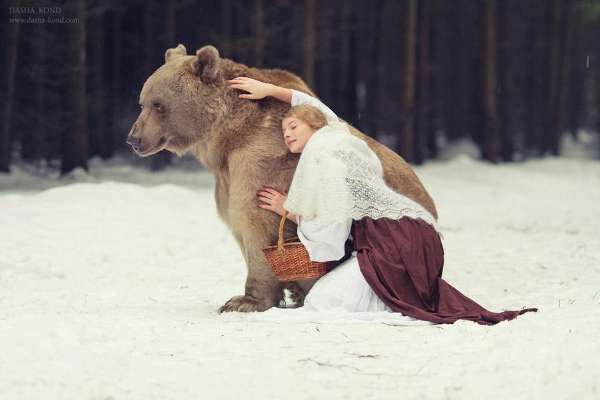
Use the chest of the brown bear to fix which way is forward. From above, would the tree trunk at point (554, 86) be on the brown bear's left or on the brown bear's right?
on the brown bear's right

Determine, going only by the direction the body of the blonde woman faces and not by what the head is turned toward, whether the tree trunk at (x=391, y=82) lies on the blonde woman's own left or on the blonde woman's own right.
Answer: on the blonde woman's own right

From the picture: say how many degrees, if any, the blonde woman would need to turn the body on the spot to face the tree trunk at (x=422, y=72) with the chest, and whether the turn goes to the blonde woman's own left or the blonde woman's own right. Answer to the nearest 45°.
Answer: approximately 90° to the blonde woman's own right

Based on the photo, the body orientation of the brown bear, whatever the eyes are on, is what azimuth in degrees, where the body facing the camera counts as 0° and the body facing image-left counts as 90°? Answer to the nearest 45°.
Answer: approximately 90°

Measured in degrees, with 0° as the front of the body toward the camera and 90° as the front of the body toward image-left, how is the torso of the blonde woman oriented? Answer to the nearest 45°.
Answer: approximately 90°

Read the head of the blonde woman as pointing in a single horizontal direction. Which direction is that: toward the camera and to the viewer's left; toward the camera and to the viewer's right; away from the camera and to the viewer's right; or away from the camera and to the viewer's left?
toward the camera and to the viewer's left
